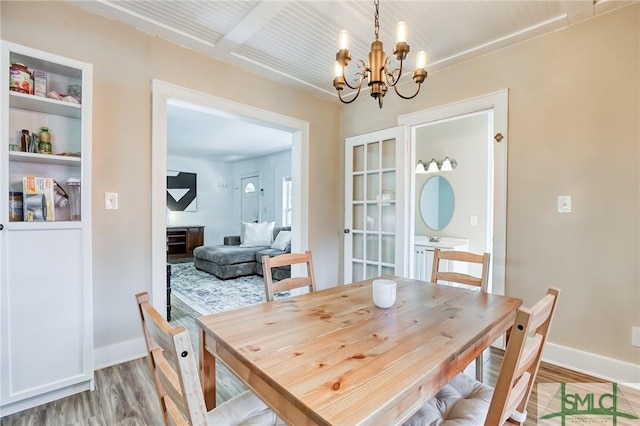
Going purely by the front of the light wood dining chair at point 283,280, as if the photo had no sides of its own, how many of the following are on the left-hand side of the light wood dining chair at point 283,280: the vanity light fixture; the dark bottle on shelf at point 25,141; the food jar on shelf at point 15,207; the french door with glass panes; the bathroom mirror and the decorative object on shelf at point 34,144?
3

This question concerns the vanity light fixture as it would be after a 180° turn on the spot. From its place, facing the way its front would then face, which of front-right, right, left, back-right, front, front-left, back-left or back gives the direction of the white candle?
back-right

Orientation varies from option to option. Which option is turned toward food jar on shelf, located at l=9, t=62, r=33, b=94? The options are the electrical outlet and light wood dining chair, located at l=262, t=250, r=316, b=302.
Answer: the electrical outlet

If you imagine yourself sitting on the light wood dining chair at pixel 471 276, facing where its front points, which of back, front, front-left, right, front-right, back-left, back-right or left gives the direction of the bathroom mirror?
back-right

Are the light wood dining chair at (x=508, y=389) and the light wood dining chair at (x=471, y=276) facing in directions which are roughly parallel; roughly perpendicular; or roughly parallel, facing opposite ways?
roughly perpendicular

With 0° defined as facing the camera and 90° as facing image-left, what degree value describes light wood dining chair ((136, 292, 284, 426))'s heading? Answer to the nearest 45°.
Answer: approximately 225°

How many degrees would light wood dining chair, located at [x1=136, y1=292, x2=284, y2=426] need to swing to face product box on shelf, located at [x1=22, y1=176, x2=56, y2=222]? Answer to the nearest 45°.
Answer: approximately 90° to its left

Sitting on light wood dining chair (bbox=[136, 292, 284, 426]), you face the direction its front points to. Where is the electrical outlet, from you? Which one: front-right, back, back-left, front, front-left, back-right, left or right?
front-right

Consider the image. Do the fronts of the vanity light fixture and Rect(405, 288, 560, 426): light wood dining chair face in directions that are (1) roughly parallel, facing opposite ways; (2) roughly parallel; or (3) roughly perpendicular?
roughly perpendicular

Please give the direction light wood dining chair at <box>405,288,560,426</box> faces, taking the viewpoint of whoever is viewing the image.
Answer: facing away from the viewer and to the left of the viewer

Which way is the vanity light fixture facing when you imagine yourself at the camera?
facing the viewer and to the left of the viewer

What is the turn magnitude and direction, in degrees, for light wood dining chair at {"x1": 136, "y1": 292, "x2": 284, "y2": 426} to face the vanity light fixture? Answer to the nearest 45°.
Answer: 0° — it already faces it

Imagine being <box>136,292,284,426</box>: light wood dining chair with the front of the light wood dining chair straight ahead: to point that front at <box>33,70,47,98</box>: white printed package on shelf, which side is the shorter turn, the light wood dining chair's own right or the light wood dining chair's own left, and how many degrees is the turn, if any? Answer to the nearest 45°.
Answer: approximately 90° to the light wood dining chair's own left

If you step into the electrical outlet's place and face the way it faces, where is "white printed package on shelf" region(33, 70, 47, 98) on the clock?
The white printed package on shelf is roughly at 12 o'clock from the electrical outlet.

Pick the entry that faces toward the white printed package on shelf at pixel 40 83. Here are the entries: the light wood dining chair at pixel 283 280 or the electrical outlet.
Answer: the electrical outlet
